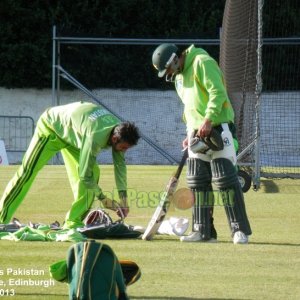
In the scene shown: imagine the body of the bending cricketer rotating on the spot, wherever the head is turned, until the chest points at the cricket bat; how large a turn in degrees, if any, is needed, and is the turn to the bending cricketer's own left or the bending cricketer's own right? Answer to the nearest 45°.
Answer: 0° — they already face it

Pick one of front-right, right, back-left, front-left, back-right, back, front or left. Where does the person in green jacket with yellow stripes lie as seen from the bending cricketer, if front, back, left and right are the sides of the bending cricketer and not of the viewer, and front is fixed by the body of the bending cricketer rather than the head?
right

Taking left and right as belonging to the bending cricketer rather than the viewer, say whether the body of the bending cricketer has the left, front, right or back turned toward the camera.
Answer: right

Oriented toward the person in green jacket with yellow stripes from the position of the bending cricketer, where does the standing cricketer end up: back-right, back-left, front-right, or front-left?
front-left

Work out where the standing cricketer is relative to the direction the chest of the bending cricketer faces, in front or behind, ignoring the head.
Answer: in front

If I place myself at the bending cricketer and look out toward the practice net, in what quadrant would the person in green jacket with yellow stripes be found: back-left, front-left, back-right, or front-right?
back-right

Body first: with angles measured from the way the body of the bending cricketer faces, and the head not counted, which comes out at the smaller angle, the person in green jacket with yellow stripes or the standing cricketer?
the standing cricketer
